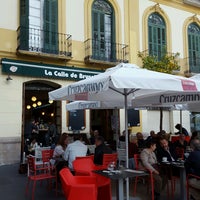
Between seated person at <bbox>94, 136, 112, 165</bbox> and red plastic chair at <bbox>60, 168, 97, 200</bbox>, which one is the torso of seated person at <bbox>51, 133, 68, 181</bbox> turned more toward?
the seated person

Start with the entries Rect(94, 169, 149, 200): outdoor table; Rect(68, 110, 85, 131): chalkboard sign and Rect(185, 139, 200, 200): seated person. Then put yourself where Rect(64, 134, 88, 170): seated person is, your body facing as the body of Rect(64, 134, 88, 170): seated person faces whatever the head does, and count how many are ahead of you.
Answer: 1

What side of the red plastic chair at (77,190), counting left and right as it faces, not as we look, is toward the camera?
right

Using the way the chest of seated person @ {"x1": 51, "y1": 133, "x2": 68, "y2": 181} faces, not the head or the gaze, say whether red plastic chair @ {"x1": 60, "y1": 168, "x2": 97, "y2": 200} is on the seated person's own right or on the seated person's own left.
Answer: on the seated person's own right

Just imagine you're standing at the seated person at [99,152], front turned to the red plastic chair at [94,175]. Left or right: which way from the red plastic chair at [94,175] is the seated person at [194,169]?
left

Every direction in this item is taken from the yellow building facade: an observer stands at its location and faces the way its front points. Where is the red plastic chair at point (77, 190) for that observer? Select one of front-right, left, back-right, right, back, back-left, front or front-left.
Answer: front-right

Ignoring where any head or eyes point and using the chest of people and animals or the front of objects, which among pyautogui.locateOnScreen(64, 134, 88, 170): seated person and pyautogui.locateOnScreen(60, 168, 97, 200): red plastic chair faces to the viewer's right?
the red plastic chair
